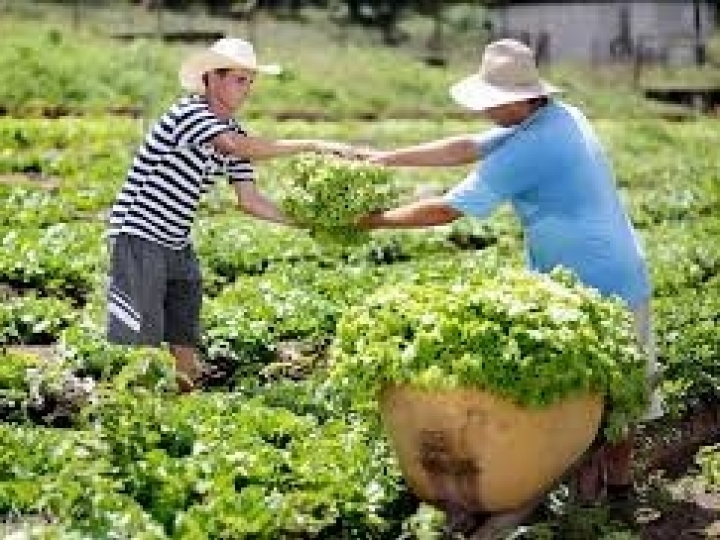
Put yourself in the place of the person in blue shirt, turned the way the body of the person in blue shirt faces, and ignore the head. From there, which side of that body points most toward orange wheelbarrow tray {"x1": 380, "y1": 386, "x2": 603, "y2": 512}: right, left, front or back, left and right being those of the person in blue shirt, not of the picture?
left

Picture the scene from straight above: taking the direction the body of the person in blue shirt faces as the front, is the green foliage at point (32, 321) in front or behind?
in front

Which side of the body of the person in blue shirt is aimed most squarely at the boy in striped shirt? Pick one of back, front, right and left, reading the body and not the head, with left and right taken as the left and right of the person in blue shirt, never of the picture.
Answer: front

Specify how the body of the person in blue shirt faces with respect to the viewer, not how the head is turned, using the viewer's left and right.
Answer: facing to the left of the viewer

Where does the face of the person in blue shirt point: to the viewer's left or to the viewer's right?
to the viewer's left
